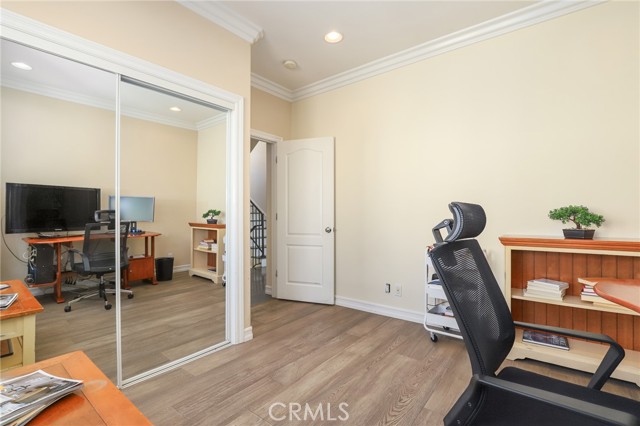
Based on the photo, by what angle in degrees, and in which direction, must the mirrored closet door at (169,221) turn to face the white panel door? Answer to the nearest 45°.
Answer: approximately 90° to its left

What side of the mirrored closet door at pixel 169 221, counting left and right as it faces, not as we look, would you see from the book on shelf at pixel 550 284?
front

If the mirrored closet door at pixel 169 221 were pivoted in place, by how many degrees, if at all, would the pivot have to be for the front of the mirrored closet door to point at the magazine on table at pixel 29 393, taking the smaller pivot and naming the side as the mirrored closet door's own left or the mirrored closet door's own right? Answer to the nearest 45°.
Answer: approximately 45° to the mirrored closet door's own right

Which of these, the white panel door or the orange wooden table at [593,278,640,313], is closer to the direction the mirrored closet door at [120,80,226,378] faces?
the orange wooden table

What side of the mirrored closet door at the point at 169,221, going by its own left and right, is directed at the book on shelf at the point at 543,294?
front

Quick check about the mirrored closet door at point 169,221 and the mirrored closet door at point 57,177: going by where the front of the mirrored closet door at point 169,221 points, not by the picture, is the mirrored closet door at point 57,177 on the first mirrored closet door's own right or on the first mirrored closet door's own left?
on the first mirrored closet door's own right

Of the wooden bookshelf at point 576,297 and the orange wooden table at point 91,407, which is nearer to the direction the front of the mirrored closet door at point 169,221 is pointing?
the wooden bookshelf

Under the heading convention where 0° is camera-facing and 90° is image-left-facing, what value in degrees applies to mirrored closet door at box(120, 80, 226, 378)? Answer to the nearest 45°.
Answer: approximately 315°
